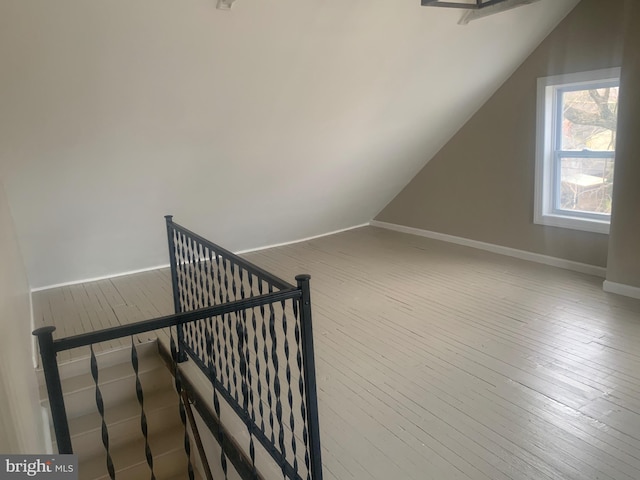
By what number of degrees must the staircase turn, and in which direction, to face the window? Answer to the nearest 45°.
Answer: approximately 90° to its left

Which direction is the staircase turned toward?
toward the camera
